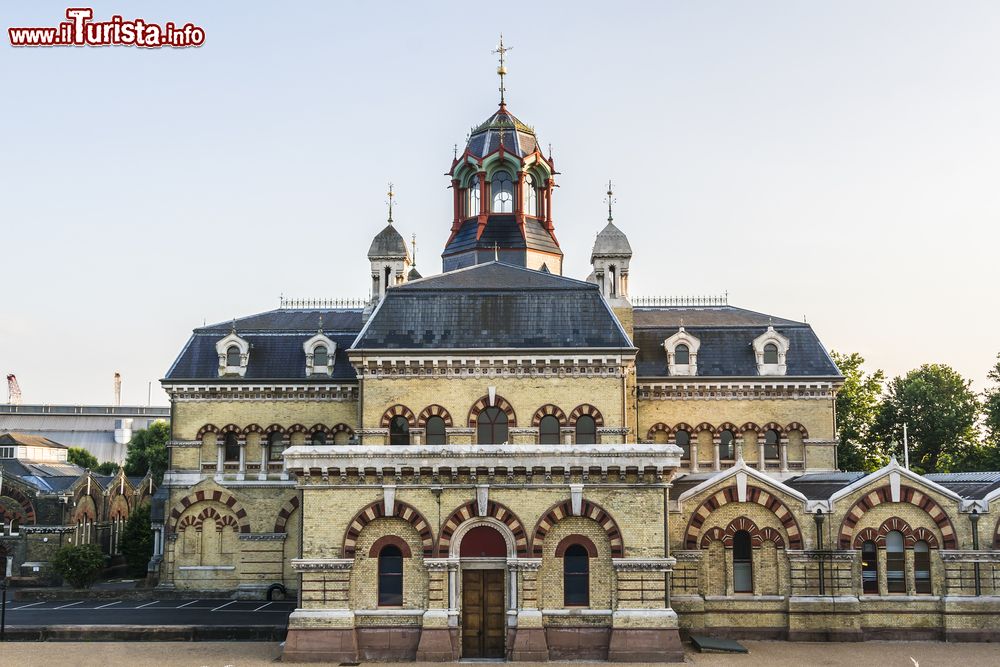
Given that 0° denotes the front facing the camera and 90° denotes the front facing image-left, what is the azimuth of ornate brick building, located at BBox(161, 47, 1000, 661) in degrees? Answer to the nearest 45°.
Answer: approximately 0°

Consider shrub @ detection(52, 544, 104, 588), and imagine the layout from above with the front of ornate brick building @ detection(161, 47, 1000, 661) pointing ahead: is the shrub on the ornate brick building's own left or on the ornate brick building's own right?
on the ornate brick building's own right
